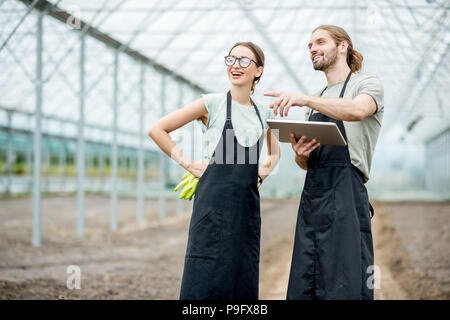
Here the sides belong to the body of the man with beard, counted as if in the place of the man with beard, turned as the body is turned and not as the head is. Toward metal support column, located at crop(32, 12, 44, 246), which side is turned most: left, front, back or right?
right

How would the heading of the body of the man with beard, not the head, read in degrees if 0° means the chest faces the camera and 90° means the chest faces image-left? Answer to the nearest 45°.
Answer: approximately 45°
